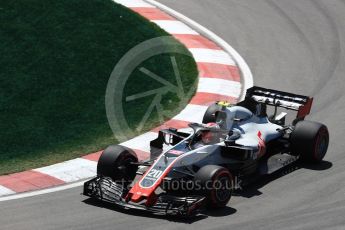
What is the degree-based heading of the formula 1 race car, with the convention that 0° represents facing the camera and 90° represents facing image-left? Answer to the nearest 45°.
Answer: approximately 45°
